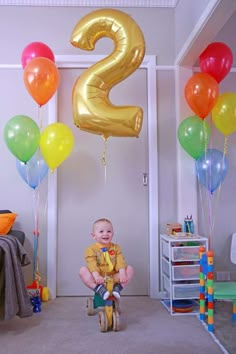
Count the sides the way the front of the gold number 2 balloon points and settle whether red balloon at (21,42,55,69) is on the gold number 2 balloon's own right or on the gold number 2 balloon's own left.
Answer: on the gold number 2 balloon's own right

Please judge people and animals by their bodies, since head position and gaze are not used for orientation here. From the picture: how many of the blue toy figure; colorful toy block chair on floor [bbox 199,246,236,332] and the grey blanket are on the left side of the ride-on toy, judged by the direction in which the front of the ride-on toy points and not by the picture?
1

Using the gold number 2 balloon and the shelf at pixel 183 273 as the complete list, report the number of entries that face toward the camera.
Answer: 2

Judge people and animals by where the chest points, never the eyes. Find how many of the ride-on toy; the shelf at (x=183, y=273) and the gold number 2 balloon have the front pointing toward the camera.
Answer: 3

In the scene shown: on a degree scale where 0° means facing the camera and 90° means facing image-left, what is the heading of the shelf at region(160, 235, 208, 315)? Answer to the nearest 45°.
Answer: approximately 0°

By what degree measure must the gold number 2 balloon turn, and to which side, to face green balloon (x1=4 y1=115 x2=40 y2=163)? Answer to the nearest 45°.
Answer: approximately 90° to its right
